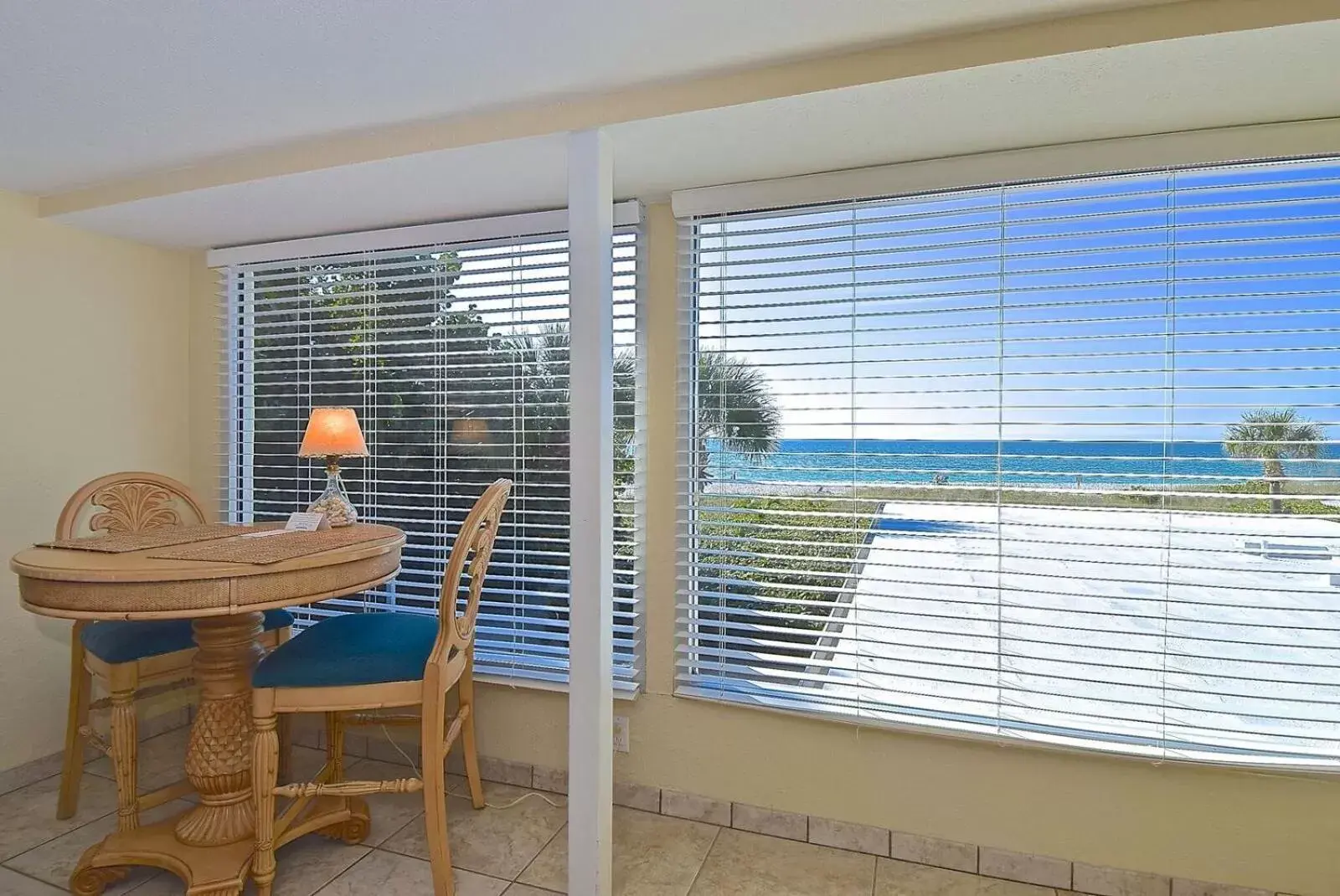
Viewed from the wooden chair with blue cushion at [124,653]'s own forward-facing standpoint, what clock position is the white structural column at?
The white structural column is roughly at 12 o'clock from the wooden chair with blue cushion.

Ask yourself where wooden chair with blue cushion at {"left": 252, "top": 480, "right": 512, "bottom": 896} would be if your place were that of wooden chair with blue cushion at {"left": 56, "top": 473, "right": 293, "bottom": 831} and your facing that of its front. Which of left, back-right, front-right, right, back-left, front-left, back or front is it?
front

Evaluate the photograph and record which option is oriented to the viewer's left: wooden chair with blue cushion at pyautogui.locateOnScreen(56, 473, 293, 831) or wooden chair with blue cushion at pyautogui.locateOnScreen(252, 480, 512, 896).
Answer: wooden chair with blue cushion at pyautogui.locateOnScreen(252, 480, 512, 896)

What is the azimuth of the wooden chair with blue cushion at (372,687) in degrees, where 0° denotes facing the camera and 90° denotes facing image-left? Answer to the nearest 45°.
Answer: approximately 90°

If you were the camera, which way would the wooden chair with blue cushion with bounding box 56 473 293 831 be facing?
facing the viewer and to the right of the viewer

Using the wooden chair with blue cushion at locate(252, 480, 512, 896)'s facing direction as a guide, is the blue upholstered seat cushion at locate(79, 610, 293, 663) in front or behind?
in front

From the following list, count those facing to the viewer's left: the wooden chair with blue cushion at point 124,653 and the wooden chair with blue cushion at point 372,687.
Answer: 1
